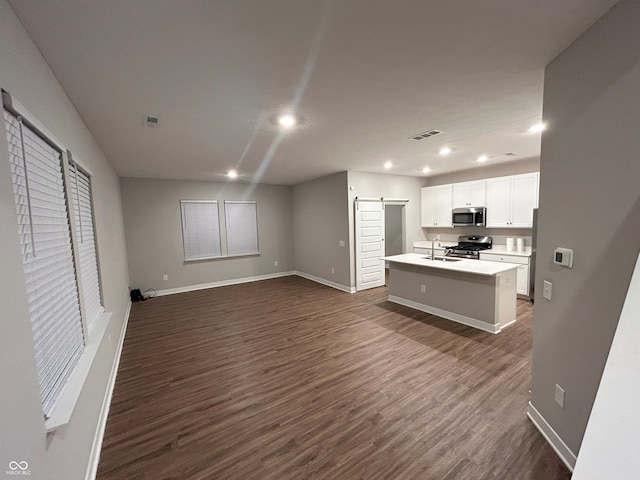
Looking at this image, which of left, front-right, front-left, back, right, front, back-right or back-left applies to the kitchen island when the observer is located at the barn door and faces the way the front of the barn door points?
front

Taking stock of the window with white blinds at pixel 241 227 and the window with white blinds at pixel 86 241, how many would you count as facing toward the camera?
1

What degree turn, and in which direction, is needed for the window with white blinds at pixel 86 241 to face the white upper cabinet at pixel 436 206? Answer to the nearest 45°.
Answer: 0° — it already faces it

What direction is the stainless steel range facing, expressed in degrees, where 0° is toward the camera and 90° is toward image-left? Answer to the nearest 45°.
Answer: approximately 45°

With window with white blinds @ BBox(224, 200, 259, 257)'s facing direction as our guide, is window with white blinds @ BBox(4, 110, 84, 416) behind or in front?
in front

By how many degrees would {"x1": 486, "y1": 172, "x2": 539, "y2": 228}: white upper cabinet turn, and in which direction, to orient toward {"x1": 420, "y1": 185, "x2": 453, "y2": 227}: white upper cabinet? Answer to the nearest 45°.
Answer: approximately 45° to its right

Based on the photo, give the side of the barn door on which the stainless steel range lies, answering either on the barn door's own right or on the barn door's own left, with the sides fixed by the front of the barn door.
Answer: on the barn door's own left

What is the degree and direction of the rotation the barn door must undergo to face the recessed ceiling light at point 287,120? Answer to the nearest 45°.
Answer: approximately 45° to its right

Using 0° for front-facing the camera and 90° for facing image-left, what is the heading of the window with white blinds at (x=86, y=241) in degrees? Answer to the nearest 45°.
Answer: approximately 270°

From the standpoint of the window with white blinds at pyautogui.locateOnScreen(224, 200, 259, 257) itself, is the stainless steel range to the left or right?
on its left

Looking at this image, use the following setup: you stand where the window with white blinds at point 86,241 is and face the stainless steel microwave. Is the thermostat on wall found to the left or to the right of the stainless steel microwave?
right
